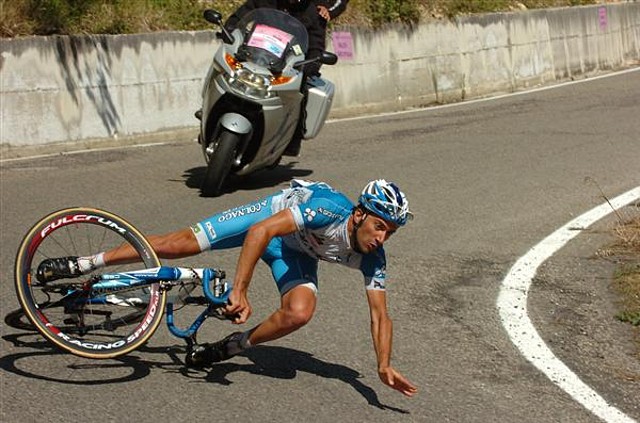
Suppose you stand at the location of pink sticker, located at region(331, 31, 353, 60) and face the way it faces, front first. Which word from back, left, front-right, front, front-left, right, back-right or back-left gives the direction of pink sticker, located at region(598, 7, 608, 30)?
back-left

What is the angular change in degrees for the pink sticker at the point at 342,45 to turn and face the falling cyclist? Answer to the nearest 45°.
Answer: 0° — it already faces them

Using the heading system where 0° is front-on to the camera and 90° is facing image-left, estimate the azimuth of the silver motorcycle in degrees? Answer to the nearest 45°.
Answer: approximately 45°

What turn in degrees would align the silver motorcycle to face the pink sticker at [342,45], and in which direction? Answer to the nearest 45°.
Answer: approximately 135° to its right

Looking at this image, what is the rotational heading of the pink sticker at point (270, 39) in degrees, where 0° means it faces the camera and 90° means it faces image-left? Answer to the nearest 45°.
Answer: approximately 0°

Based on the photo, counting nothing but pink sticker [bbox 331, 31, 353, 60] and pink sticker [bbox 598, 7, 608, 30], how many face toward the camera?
2

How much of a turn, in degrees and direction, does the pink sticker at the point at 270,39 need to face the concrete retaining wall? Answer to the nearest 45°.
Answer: approximately 180°

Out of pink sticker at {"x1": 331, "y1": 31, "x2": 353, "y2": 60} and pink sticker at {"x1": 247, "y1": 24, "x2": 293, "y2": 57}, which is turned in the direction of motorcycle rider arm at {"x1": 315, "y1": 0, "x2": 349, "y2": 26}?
pink sticker at {"x1": 331, "y1": 31, "x2": 353, "y2": 60}

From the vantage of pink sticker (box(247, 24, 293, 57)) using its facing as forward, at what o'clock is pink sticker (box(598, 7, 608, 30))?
pink sticker (box(598, 7, 608, 30)) is roughly at 7 o'clock from pink sticker (box(247, 24, 293, 57)).

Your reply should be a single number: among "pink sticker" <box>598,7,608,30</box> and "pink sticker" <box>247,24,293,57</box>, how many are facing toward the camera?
2

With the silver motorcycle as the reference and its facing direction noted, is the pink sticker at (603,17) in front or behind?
behind
